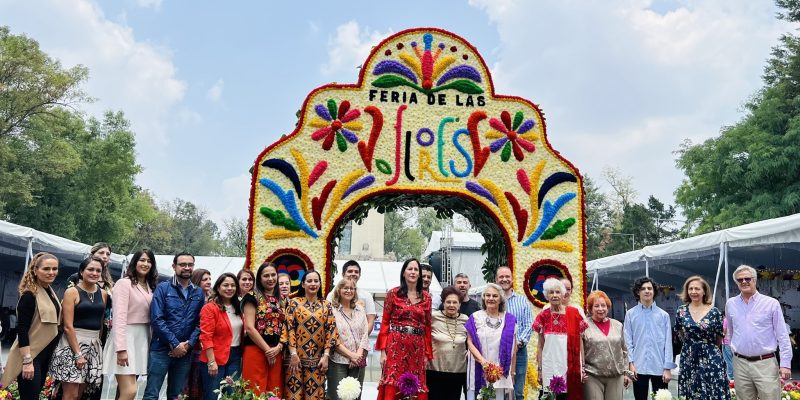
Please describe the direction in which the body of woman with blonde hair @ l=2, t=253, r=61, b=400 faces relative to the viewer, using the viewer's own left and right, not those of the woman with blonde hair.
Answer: facing the viewer and to the right of the viewer

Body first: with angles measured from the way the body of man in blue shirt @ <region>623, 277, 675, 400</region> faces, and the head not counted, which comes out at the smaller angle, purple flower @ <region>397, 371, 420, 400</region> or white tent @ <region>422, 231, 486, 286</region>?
the purple flower

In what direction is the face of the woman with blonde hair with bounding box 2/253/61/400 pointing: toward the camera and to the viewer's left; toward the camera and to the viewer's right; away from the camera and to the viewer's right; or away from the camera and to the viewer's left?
toward the camera and to the viewer's right

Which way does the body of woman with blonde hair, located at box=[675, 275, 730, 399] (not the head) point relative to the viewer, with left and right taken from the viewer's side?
facing the viewer

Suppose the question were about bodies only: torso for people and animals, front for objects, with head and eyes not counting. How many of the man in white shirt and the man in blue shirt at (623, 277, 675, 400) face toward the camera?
2

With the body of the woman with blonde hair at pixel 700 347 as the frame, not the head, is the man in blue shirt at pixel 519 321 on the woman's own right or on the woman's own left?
on the woman's own right

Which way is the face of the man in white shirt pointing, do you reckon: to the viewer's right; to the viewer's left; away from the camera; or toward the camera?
toward the camera

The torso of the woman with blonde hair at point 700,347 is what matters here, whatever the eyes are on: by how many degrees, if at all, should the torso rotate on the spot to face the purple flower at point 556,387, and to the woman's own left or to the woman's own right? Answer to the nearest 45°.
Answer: approximately 45° to the woman's own right

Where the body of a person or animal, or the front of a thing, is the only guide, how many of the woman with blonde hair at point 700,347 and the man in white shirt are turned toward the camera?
2

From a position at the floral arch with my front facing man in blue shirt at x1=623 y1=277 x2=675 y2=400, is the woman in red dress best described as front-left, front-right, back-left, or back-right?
front-right

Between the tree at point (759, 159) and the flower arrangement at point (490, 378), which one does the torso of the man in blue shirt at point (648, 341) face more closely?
the flower arrangement

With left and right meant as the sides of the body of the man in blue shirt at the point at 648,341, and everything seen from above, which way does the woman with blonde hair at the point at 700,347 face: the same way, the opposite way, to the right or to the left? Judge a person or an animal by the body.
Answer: the same way

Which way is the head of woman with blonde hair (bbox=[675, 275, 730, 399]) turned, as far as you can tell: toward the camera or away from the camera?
toward the camera

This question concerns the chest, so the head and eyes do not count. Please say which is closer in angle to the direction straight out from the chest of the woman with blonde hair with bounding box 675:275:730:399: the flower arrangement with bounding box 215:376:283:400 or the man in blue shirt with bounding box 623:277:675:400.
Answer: the flower arrangement

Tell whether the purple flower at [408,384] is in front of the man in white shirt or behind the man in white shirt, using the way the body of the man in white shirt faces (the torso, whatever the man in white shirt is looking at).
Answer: in front
